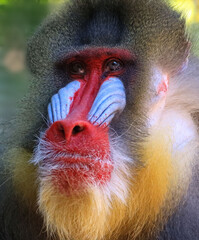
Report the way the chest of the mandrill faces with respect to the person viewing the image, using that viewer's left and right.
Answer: facing the viewer and to the left of the viewer
